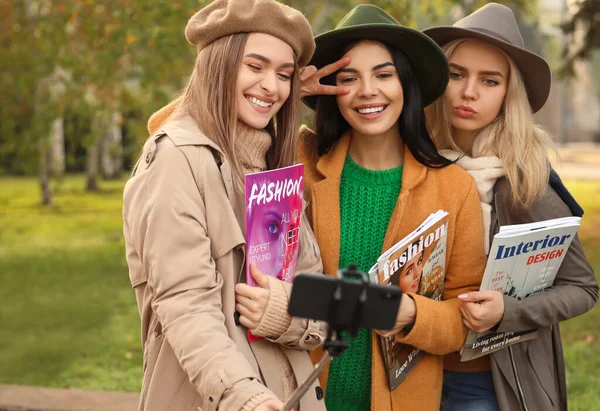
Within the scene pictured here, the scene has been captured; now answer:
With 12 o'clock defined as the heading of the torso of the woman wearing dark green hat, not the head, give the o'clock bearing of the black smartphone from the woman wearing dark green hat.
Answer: The black smartphone is roughly at 12 o'clock from the woman wearing dark green hat.

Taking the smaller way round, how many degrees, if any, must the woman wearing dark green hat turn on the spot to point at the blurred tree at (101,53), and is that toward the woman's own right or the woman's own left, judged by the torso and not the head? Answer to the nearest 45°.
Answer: approximately 135° to the woman's own right

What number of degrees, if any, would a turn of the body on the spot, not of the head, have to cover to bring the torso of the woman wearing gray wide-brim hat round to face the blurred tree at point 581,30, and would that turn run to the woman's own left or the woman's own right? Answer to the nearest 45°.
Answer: approximately 135° to the woman's own right

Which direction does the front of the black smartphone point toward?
away from the camera

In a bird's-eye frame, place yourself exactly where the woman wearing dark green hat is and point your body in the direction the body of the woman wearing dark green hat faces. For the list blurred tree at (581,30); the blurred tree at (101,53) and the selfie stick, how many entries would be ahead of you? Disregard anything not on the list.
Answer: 1

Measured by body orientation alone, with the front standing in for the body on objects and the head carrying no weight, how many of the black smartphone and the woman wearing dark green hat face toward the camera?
1

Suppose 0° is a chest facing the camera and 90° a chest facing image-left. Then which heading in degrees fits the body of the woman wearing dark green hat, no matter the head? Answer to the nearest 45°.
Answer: approximately 0°

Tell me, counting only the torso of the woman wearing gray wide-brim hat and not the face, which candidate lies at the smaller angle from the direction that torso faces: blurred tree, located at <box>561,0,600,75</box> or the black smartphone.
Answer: the black smartphone

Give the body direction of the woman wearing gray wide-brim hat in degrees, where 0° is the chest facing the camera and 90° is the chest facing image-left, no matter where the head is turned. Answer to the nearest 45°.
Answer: approximately 45°

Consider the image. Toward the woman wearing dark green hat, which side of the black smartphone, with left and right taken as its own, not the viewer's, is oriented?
front

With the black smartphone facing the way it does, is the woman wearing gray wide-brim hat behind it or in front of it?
in front
